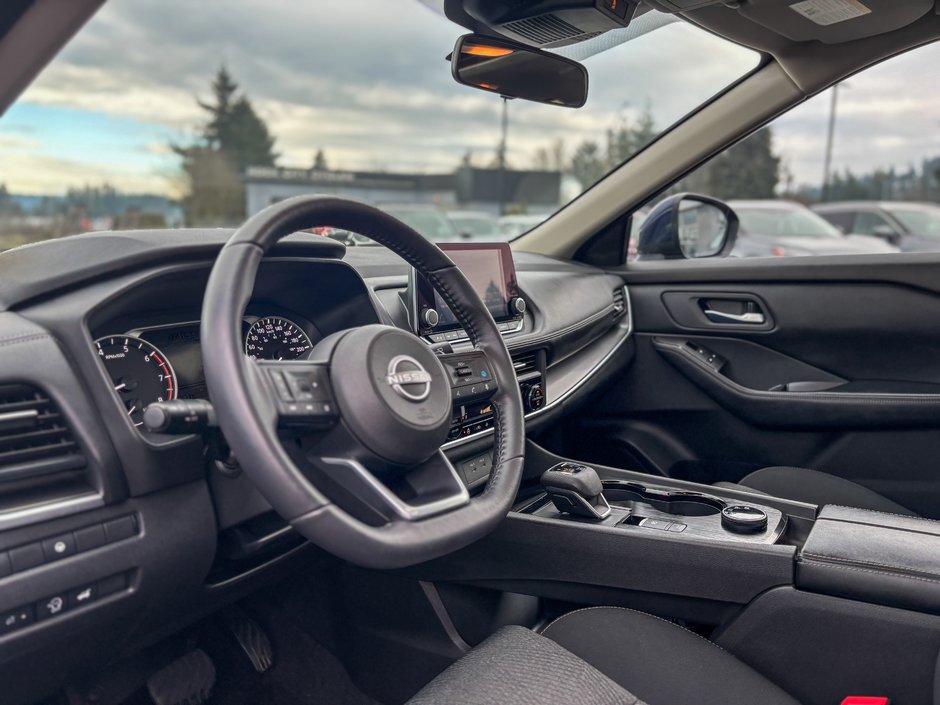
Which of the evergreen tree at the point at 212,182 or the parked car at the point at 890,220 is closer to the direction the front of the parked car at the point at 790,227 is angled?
the parked car

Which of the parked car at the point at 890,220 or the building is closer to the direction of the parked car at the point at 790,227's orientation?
the parked car

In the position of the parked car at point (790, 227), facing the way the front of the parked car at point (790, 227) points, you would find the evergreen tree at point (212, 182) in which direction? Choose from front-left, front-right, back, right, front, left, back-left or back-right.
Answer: back-right

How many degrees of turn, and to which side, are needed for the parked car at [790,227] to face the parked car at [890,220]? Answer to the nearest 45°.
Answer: approximately 45° to its left
